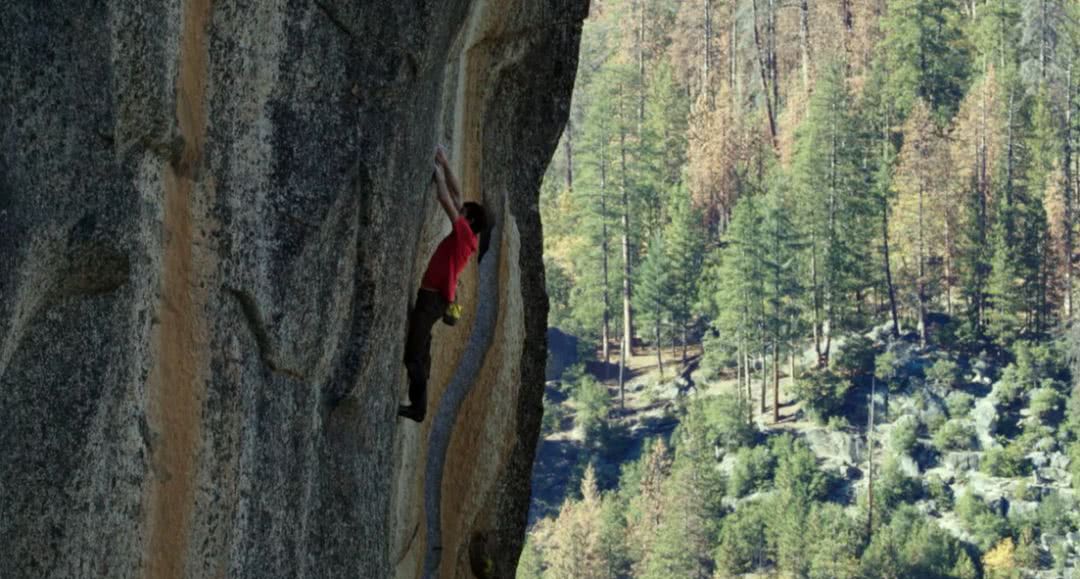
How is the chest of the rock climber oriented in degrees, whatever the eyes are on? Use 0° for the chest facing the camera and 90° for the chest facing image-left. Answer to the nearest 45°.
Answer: approximately 90°
